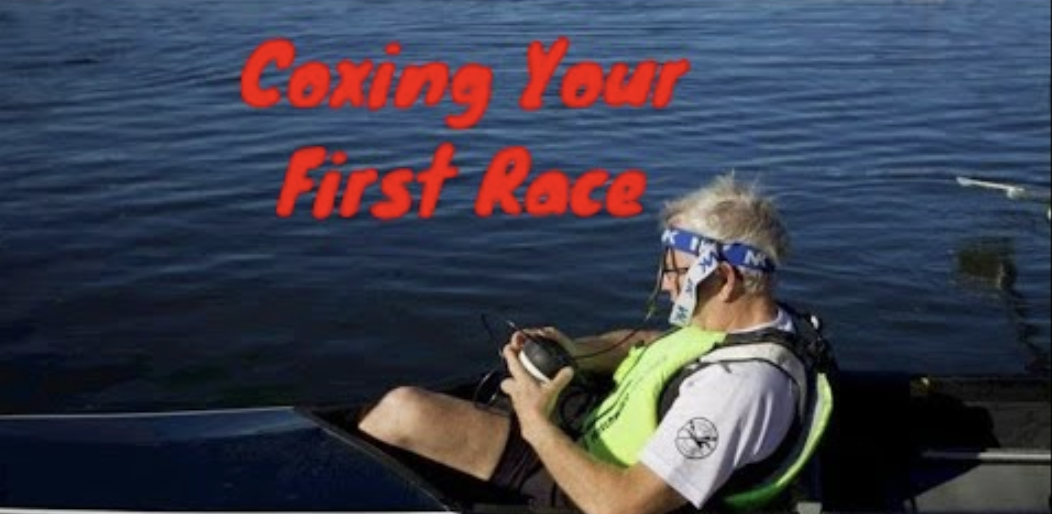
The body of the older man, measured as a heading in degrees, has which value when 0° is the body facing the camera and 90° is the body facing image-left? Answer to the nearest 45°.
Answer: approximately 90°
